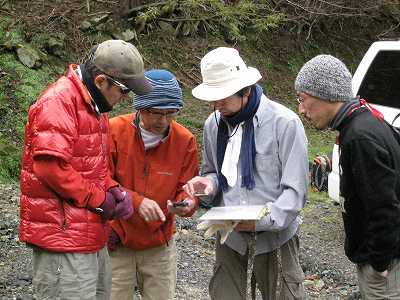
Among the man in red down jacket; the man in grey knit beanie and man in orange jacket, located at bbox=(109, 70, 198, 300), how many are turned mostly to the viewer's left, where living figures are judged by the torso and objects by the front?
1

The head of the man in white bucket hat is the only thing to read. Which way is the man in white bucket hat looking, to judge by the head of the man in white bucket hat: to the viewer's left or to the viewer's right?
to the viewer's left

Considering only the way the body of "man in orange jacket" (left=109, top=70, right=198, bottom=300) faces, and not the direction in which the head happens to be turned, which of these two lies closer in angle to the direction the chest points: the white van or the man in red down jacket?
the man in red down jacket

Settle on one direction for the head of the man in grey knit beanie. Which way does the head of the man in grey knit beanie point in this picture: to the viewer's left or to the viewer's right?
to the viewer's left

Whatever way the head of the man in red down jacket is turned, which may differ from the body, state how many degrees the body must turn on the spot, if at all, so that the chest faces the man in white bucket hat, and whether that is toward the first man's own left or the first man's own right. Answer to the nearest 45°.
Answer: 0° — they already face them

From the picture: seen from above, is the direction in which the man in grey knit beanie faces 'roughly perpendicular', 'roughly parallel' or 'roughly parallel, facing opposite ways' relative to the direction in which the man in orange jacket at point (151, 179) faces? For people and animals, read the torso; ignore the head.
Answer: roughly perpendicular

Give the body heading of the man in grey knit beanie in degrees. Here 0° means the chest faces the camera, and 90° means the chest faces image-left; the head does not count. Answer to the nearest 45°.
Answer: approximately 90°

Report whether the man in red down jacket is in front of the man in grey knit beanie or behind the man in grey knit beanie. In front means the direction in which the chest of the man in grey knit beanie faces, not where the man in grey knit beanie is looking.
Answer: in front

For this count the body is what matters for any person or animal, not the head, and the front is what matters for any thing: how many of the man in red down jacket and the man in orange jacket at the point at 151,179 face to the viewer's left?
0

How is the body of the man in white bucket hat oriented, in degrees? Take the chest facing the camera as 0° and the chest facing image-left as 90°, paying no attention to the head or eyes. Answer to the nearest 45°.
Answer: approximately 45°

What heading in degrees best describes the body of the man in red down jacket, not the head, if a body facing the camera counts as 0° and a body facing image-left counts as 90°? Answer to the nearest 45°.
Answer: approximately 270°
